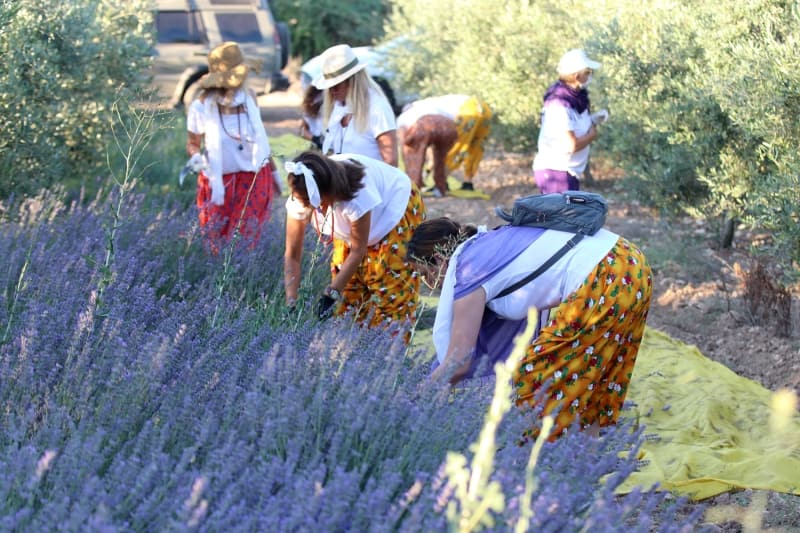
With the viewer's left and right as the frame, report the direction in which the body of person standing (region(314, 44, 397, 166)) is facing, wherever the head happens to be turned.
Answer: facing the viewer and to the left of the viewer

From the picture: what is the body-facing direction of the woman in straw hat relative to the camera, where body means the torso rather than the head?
toward the camera

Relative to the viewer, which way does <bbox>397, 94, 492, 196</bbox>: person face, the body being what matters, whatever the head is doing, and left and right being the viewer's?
facing to the left of the viewer

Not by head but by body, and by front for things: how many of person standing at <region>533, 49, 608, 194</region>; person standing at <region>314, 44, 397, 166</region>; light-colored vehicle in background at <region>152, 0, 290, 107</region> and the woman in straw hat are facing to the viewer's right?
1

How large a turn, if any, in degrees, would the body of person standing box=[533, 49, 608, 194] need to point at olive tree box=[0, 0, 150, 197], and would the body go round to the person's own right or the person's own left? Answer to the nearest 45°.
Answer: approximately 180°

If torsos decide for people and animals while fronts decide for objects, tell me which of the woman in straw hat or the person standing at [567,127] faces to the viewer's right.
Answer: the person standing

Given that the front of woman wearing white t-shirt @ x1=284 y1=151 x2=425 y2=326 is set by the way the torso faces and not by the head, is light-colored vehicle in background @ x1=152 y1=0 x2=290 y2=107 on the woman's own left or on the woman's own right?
on the woman's own right

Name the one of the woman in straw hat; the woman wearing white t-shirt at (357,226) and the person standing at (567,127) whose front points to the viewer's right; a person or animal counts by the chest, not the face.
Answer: the person standing

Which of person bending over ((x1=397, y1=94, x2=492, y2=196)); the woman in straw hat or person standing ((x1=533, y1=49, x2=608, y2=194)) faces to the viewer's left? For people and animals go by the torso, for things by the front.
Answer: person bending over ((x1=397, y1=94, x2=492, y2=196))

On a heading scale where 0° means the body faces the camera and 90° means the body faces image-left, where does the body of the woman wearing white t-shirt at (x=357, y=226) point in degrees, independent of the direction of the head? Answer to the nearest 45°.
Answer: approximately 45°

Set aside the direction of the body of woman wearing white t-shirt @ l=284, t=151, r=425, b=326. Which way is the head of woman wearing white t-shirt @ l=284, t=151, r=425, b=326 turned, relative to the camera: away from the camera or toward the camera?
toward the camera

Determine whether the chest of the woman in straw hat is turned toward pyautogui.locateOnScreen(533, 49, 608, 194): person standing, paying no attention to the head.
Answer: no

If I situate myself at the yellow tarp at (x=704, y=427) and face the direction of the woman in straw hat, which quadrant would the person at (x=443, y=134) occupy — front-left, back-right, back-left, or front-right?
front-right

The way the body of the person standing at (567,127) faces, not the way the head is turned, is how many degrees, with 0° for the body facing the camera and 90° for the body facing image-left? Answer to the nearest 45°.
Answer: approximately 270°

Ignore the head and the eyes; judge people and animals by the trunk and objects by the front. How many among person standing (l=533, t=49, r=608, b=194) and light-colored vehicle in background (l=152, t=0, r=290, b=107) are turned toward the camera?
0

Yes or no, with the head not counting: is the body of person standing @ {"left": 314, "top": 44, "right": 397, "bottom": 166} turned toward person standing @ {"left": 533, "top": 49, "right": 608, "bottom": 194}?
no

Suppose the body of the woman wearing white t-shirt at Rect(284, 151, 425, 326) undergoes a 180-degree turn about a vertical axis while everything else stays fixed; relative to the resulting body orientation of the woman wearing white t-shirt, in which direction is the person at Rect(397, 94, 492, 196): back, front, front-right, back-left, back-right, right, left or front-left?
front-left
